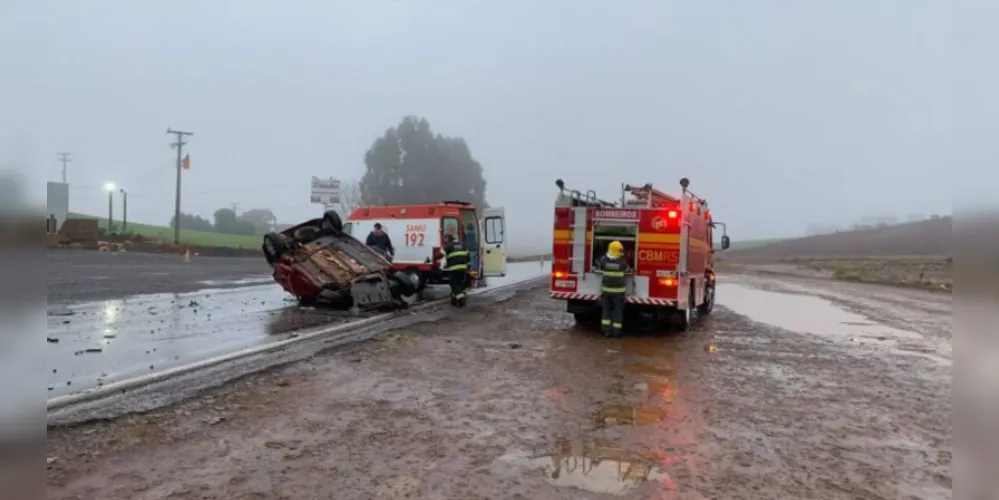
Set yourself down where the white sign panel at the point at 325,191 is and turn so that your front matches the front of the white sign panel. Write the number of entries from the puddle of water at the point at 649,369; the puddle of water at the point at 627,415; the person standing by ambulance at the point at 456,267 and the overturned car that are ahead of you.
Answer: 4

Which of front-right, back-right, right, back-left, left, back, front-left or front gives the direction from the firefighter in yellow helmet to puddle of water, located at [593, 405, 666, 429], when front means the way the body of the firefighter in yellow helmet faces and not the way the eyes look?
back

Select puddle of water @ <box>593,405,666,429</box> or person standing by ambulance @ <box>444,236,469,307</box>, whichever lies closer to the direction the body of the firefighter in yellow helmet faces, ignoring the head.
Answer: the person standing by ambulance

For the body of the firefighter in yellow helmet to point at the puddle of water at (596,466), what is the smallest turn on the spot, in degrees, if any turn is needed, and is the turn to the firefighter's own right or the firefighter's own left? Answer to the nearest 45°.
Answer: approximately 180°

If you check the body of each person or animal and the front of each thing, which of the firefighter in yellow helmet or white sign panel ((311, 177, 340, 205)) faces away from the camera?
the firefighter in yellow helmet

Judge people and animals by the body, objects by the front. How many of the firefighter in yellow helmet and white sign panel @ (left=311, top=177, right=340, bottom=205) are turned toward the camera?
1

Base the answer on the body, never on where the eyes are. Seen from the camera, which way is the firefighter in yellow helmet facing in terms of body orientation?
away from the camera

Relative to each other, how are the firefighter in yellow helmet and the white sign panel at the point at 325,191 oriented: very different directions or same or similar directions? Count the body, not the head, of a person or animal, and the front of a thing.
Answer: very different directions

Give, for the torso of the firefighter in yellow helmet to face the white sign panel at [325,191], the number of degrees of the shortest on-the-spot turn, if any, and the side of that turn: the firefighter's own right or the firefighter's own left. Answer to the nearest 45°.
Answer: approximately 45° to the firefighter's own left

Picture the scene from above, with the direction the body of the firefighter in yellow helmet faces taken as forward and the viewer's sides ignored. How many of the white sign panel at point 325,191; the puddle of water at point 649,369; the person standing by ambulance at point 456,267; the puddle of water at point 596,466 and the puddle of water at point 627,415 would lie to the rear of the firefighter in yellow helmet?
3

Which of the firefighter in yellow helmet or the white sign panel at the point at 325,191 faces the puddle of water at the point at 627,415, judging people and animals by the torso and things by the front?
the white sign panel

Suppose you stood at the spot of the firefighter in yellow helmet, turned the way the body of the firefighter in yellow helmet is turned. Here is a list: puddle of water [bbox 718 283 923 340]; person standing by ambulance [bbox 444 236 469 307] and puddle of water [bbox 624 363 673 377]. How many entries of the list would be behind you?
1

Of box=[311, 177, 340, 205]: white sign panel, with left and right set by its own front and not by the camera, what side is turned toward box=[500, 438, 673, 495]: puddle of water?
front

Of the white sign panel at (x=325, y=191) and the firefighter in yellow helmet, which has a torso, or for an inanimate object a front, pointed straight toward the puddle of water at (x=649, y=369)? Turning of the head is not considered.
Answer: the white sign panel

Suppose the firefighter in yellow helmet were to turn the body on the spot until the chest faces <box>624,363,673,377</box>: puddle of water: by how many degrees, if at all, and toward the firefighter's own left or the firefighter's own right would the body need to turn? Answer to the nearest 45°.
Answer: approximately 180°

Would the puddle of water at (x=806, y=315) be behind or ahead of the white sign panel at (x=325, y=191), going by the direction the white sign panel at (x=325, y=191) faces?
ahead

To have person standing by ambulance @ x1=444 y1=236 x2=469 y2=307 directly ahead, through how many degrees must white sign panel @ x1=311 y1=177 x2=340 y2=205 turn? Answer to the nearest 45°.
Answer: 0° — it already faces them

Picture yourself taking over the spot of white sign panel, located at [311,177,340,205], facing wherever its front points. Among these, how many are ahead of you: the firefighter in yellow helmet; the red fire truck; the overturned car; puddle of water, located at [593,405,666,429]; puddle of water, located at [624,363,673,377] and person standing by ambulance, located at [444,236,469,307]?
6

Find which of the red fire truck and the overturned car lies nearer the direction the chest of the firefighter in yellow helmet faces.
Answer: the red fire truck

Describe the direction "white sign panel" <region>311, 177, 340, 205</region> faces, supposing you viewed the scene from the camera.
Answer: facing the viewer

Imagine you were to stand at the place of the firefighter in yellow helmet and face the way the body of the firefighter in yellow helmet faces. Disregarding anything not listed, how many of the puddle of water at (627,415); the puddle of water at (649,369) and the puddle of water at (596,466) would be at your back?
3
